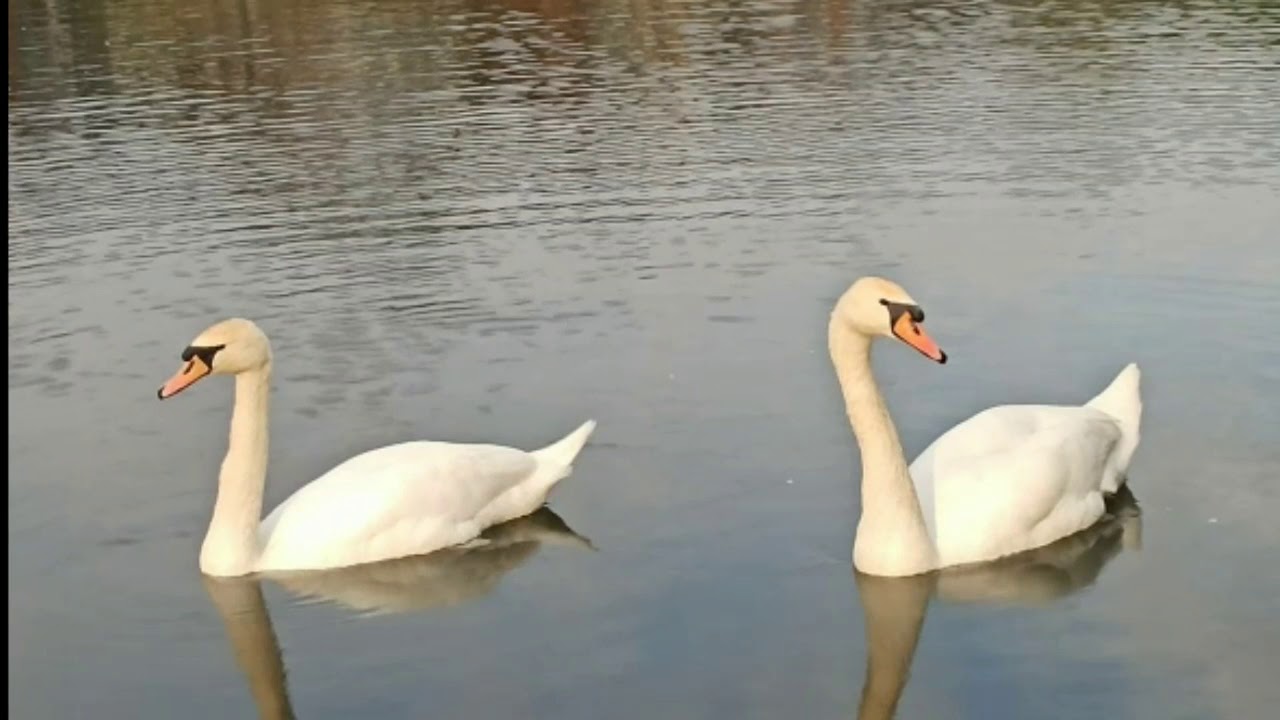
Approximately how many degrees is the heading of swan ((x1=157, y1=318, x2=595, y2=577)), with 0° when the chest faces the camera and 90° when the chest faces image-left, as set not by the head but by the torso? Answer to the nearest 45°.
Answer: approximately 90°

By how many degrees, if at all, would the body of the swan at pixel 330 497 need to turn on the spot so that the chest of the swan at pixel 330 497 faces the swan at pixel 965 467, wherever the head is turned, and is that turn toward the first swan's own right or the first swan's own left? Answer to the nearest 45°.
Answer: approximately 180°

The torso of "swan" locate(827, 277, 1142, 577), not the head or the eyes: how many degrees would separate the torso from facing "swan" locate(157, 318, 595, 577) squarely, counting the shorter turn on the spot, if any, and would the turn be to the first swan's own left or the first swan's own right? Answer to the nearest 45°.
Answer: approximately 45° to the first swan's own right

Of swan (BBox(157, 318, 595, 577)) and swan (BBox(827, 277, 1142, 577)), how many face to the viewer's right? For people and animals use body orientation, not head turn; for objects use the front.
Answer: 0

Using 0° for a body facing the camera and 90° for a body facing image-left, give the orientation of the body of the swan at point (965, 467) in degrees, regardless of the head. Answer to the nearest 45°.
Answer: approximately 45°
